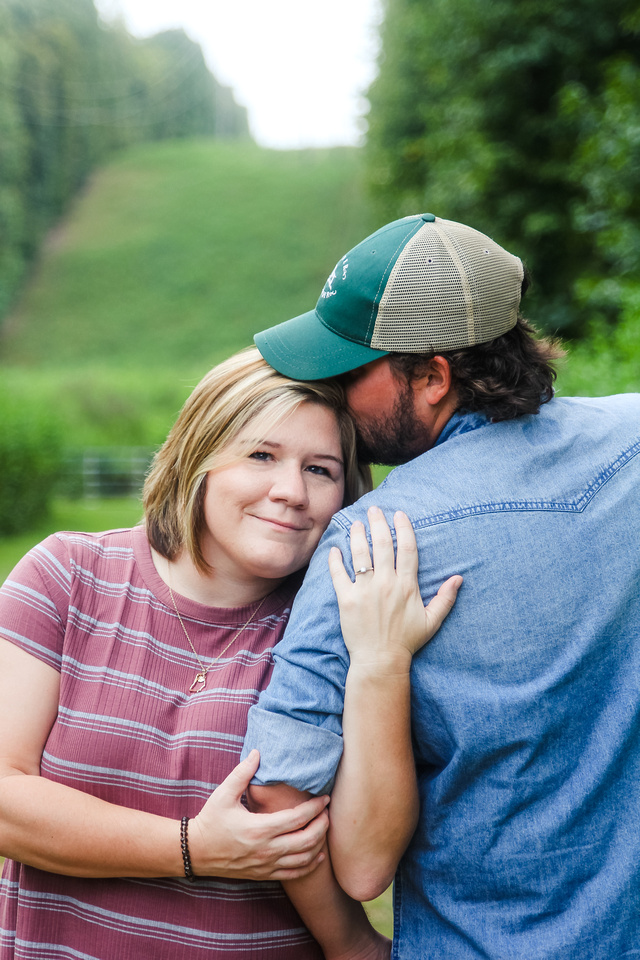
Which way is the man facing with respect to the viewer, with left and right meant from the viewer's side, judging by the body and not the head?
facing away from the viewer and to the left of the viewer

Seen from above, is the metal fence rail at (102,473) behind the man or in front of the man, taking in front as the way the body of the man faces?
in front

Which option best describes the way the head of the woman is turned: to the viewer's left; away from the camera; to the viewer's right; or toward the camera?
toward the camera

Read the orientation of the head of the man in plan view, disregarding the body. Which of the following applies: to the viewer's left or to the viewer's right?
to the viewer's left
